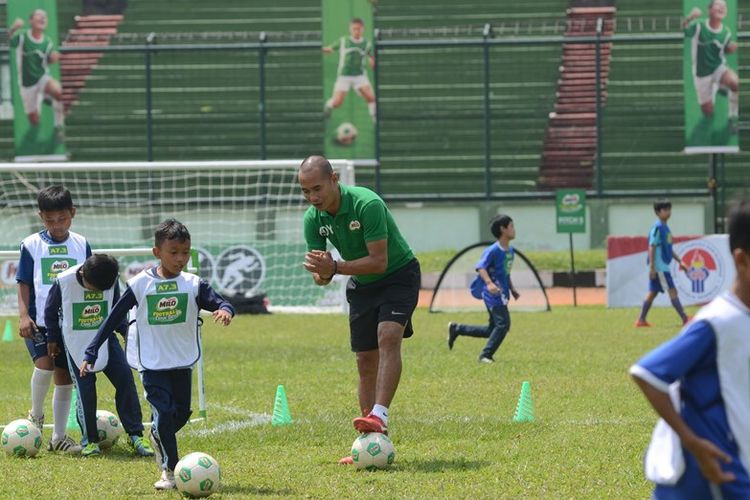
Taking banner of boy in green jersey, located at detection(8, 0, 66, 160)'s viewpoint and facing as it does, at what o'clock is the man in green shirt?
The man in green shirt is roughly at 12 o'clock from the banner of boy in green jersey.

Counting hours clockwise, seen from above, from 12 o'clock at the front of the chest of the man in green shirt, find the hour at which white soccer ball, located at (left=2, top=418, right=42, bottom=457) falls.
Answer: The white soccer ball is roughly at 2 o'clock from the man in green shirt.

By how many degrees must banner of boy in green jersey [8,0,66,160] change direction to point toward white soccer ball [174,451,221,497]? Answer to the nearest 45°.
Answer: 0° — it already faces it

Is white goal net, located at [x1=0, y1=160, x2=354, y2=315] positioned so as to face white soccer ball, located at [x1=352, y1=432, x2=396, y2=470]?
yes

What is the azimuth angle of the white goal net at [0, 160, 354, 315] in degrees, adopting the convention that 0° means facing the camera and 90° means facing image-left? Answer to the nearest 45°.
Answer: approximately 0°

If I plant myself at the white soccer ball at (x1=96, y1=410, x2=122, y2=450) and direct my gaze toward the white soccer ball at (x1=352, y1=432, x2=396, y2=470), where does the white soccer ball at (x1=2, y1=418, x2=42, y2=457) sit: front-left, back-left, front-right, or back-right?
back-right
